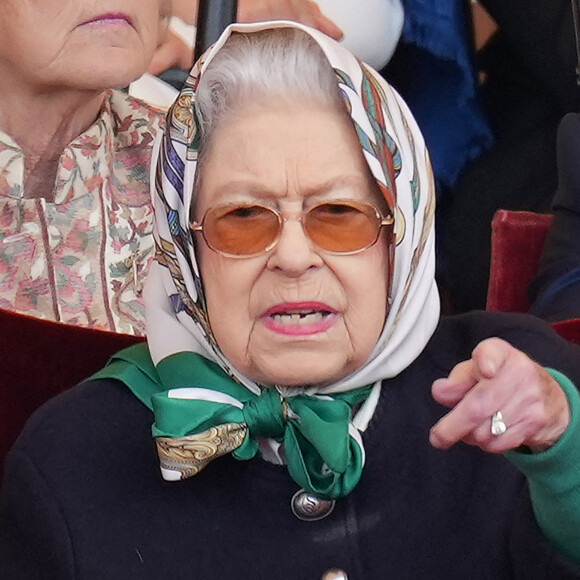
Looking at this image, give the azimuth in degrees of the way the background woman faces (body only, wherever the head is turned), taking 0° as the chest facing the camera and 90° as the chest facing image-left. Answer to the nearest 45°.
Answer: approximately 0°

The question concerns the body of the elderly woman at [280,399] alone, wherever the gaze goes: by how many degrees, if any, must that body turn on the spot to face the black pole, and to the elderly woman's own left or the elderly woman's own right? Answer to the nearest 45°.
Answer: approximately 180°

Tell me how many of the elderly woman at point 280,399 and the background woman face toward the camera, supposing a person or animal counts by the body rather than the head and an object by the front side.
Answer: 2

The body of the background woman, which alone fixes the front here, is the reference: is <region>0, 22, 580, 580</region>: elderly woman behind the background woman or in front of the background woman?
in front

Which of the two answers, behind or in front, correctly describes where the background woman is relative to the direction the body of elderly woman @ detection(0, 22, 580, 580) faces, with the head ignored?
behind
